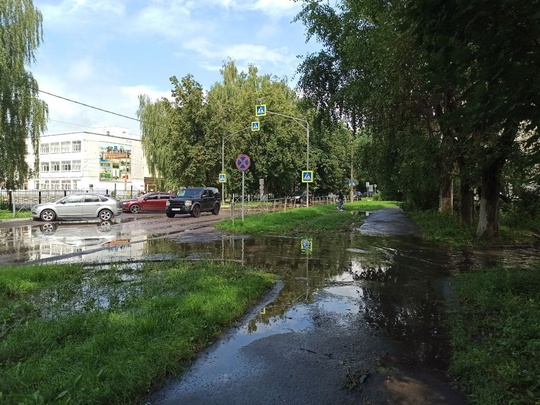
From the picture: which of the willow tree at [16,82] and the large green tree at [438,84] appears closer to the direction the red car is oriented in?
the willow tree

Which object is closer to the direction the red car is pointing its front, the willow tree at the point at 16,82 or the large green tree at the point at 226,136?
the willow tree

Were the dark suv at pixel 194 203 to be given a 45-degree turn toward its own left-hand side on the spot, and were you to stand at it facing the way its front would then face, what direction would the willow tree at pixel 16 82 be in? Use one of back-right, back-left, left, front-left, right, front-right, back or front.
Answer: right

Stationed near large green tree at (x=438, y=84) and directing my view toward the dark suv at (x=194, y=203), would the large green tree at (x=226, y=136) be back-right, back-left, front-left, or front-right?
front-right

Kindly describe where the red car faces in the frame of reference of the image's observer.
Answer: facing to the left of the viewer

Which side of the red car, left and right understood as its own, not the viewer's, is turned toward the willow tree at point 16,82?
front

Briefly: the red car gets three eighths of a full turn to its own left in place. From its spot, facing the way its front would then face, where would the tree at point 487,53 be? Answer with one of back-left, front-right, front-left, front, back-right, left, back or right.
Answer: front-right

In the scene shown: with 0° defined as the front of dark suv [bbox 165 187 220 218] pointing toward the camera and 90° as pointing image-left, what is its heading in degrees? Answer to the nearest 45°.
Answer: approximately 45°

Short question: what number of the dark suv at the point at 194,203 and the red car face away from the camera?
0

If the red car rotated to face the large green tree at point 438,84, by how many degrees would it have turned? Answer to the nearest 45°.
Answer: approximately 90° to its left

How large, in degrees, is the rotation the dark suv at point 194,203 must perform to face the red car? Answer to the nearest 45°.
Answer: approximately 90° to its right

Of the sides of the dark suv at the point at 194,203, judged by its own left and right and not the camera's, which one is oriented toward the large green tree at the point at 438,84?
left
